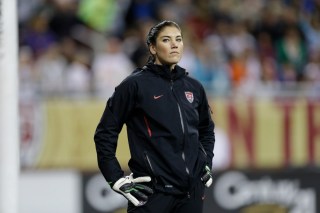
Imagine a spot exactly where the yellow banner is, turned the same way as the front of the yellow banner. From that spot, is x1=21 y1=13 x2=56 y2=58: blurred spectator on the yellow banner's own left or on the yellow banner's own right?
on the yellow banner's own right

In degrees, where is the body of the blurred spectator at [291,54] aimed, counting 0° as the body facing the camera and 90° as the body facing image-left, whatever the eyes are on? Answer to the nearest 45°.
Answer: approximately 0°

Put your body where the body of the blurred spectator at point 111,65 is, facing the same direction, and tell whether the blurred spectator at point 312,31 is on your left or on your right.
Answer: on your left

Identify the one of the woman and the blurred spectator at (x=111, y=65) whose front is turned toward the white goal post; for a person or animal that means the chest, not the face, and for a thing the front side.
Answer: the blurred spectator

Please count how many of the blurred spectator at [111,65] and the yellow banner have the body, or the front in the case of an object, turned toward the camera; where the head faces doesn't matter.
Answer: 2

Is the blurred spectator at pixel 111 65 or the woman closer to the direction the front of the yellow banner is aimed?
the woman

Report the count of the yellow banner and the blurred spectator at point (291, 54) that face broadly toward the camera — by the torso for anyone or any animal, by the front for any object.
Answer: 2

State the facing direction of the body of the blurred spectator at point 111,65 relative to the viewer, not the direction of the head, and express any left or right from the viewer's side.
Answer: facing the viewer

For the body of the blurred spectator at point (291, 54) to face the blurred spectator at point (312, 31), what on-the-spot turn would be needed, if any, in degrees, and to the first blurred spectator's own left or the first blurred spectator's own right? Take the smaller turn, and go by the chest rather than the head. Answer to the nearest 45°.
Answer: approximately 135° to the first blurred spectator's own left

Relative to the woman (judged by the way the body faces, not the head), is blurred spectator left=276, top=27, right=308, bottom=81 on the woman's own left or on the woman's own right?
on the woman's own left

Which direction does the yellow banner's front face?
toward the camera

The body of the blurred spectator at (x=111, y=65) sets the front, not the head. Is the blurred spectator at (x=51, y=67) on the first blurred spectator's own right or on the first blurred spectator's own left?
on the first blurred spectator's own right
